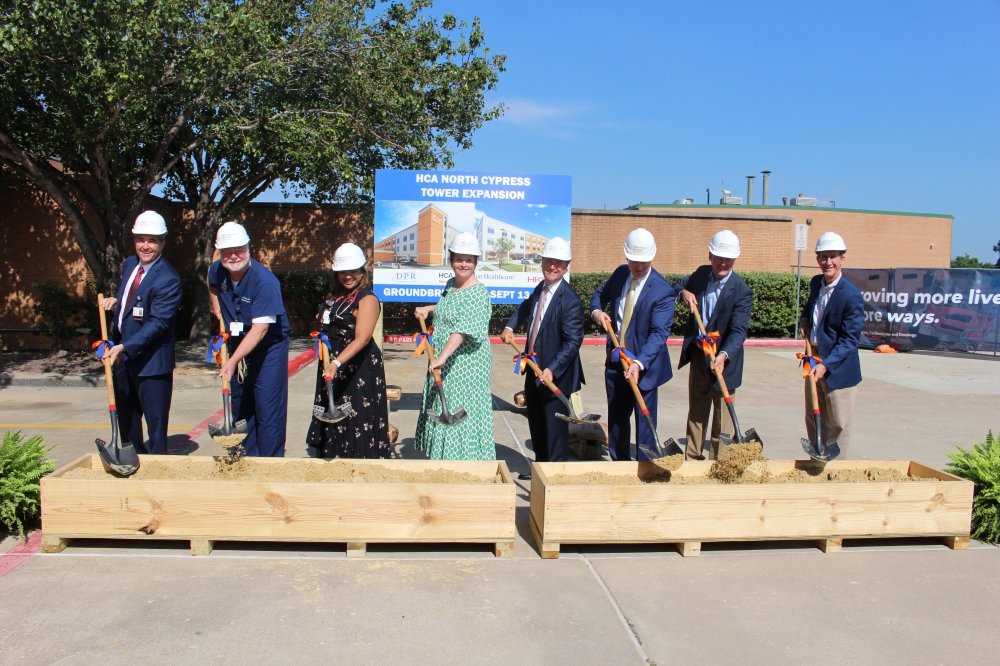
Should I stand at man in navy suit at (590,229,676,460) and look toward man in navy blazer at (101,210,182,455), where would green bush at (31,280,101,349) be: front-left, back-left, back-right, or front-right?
front-right

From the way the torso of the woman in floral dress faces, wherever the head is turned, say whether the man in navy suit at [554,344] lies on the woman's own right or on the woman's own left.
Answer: on the woman's own left

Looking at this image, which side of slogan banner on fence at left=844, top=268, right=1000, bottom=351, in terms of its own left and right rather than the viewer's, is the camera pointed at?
front

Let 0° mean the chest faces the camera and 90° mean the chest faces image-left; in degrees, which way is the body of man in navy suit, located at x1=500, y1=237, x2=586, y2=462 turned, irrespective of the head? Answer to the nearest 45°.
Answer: approximately 45°

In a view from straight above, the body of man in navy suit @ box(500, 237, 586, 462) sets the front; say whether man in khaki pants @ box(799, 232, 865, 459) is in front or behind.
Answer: behind

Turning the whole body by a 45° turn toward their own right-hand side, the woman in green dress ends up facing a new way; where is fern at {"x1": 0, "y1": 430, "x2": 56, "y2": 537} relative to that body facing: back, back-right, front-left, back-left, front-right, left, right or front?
front

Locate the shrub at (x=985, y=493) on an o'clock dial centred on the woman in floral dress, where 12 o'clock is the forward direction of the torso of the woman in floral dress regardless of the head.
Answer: The shrub is roughly at 8 o'clock from the woman in floral dress.

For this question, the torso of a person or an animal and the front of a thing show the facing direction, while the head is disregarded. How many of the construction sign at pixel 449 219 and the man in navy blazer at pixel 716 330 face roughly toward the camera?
2

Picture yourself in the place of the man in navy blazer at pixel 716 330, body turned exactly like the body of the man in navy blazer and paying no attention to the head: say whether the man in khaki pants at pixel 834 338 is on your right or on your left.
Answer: on your left
